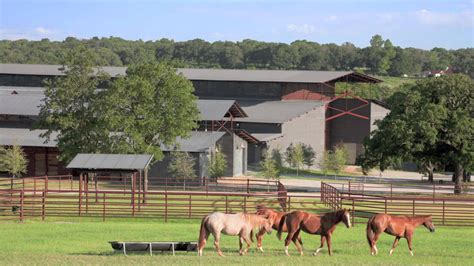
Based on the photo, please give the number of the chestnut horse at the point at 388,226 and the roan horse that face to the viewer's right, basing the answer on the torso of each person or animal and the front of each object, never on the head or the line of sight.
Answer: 2

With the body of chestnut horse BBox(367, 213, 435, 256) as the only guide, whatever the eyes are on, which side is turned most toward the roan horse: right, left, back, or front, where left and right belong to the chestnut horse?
back

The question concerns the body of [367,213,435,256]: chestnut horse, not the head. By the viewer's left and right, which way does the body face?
facing to the right of the viewer

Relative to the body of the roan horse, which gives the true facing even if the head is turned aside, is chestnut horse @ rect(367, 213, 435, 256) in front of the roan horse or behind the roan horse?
in front

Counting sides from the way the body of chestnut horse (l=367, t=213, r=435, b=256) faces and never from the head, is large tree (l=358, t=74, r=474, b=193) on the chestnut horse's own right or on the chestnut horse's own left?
on the chestnut horse's own left

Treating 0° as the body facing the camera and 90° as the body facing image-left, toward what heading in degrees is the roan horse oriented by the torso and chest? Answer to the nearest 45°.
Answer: approximately 270°

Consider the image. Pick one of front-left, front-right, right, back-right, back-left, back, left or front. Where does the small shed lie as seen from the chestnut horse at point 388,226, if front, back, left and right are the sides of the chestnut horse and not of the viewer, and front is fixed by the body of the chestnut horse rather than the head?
back-left

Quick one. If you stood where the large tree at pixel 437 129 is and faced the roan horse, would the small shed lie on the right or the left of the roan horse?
right
